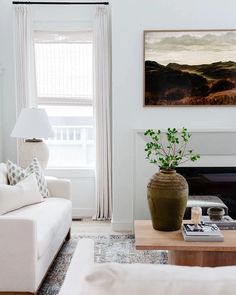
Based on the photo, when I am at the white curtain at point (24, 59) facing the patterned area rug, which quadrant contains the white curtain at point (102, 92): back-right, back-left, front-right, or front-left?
front-left

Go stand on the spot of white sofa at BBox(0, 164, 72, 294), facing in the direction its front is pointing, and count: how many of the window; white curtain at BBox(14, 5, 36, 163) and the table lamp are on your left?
3

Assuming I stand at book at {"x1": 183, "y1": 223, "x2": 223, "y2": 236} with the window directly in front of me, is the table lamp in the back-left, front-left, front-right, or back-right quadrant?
front-left

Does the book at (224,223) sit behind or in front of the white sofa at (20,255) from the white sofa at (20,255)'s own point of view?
in front

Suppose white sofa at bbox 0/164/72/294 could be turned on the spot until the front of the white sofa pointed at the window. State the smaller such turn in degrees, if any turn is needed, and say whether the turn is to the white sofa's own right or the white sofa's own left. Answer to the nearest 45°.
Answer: approximately 90° to the white sofa's own left

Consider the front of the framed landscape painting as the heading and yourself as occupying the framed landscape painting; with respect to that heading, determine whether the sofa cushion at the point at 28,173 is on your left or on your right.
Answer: on your right

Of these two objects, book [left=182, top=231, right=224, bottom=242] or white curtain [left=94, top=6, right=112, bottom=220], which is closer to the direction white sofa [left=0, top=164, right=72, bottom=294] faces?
the book

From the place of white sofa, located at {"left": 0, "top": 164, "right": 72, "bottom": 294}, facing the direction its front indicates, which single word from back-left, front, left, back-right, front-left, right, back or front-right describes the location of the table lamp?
left

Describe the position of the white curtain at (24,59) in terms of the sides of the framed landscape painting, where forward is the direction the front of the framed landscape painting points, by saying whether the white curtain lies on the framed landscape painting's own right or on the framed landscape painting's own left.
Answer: on the framed landscape painting's own right

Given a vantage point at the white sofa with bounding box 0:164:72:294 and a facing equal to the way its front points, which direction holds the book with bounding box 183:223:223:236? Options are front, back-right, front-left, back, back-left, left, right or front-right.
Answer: front

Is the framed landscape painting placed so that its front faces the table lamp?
no

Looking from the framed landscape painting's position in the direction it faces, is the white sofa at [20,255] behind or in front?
in front

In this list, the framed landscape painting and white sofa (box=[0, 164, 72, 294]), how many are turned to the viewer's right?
1

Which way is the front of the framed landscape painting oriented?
toward the camera

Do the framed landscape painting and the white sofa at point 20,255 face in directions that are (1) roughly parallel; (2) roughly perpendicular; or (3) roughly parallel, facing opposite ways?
roughly perpendicular

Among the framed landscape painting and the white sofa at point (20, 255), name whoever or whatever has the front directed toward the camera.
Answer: the framed landscape painting

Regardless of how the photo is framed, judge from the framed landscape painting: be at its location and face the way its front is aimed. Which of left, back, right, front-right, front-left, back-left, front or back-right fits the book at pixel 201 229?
front

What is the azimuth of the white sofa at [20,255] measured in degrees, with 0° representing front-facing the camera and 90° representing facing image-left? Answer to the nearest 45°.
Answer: approximately 270°
